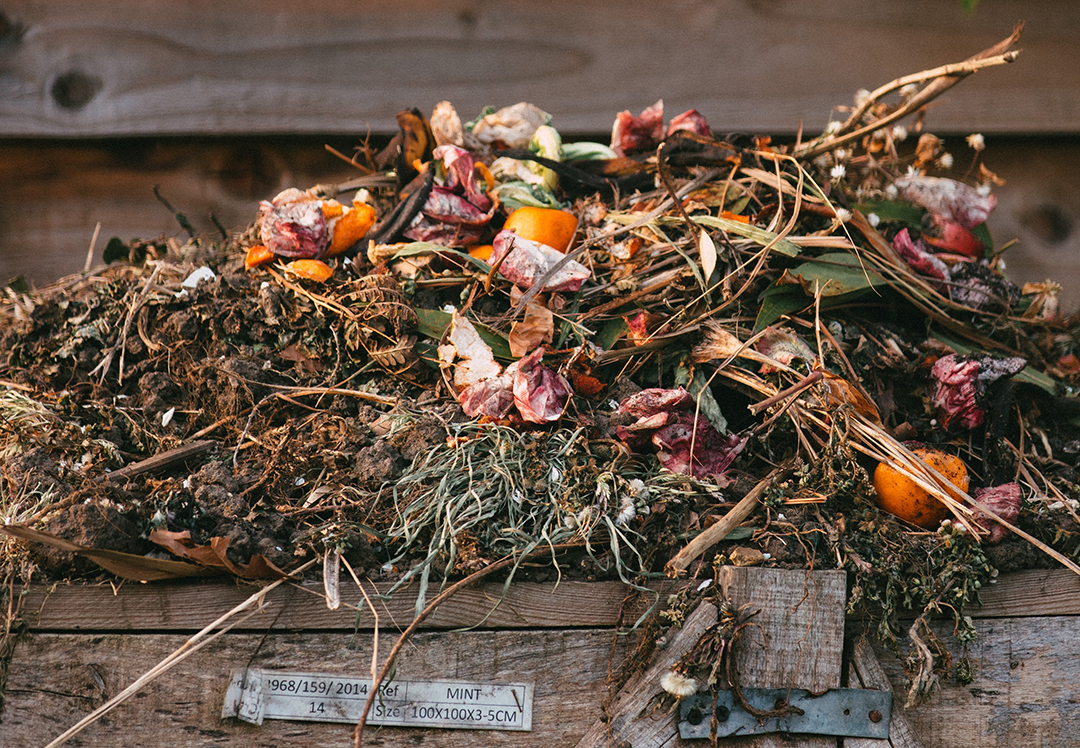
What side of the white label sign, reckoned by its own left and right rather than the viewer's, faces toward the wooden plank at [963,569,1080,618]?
left

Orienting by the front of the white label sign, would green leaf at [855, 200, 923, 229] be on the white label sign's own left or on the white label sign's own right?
on the white label sign's own left

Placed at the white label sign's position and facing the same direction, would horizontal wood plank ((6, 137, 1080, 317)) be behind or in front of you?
behind

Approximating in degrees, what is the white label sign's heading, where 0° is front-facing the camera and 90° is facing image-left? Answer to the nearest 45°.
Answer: approximately 0°
